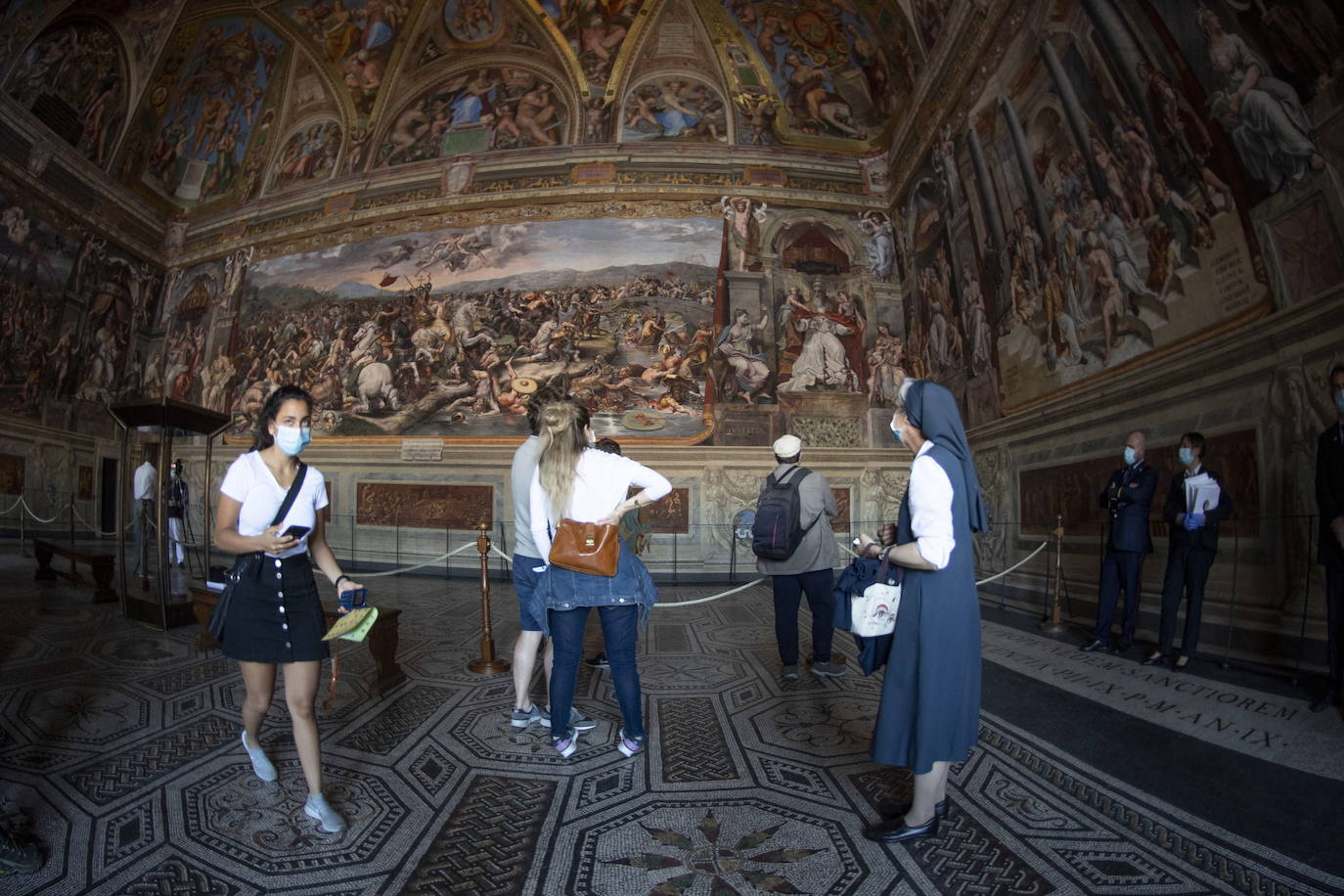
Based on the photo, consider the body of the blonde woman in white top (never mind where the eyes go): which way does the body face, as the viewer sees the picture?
away from the camera

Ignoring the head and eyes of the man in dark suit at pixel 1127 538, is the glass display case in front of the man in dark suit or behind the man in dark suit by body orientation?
in front

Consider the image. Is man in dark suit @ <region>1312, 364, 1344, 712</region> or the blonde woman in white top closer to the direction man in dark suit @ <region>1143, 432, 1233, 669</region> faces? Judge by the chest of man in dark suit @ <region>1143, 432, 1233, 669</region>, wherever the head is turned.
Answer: the blonde woman in white top

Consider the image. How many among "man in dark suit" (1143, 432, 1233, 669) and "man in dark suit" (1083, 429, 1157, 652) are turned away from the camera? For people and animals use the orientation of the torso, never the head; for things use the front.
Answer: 0

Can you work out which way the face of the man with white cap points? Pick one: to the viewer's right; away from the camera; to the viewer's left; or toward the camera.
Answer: away from the camera

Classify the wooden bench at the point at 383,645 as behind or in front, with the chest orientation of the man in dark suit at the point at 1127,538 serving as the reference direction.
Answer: in front

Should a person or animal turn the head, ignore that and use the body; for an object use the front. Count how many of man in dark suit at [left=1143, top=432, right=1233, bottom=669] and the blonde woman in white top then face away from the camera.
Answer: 1

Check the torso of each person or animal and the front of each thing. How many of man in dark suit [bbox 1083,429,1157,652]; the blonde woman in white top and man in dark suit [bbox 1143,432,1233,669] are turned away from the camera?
1

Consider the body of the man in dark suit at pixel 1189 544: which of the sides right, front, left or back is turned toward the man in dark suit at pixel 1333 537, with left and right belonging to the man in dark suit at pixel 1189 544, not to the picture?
left
